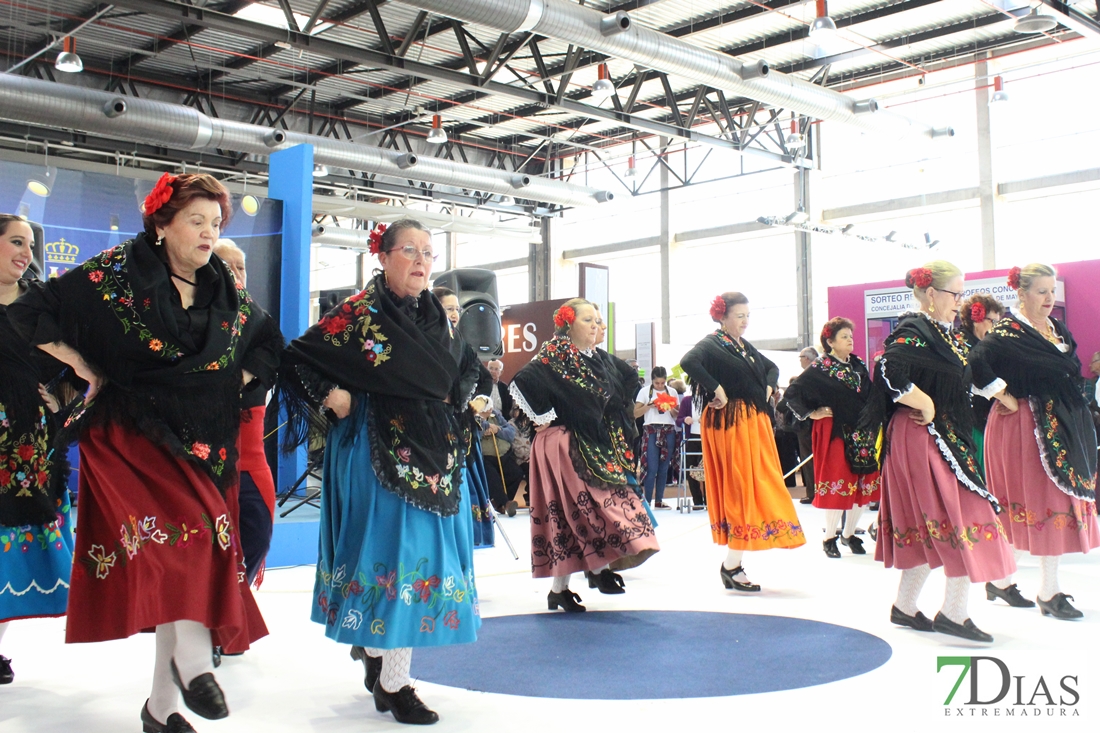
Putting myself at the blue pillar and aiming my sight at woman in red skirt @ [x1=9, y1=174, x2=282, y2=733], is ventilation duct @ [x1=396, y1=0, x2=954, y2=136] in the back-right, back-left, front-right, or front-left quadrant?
back-left

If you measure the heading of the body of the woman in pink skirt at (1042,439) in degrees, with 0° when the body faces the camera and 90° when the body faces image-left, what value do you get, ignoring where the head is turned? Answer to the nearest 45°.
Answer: approximately 315°

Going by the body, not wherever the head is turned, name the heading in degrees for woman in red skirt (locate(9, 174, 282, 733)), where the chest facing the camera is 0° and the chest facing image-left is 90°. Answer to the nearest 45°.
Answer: approximately 315°

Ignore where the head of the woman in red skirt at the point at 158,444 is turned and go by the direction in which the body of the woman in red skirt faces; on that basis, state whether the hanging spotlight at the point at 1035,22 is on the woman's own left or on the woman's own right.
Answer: on the woman's own left

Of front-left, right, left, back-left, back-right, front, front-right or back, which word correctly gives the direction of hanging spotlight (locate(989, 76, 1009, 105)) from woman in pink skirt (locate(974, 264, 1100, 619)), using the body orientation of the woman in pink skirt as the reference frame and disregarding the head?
back-left
